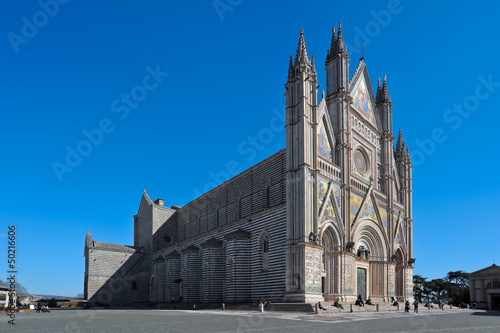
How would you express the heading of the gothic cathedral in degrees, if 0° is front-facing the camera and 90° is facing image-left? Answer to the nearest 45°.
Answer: approximately 315°
